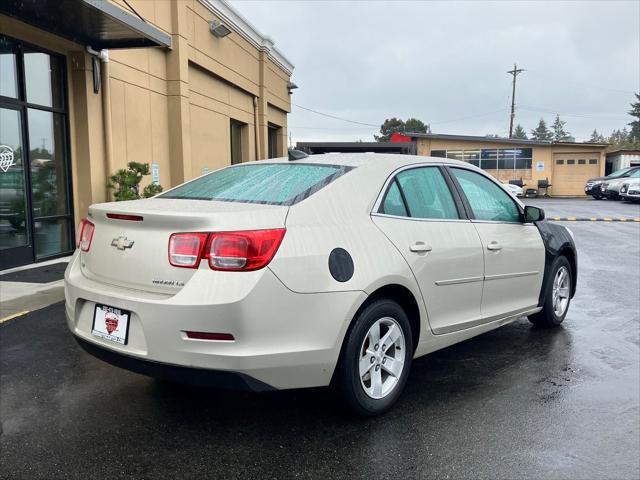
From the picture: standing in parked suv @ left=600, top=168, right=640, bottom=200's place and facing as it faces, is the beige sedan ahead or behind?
ahead

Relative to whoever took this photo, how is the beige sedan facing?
facing away from the viewer and to the right of the viewer

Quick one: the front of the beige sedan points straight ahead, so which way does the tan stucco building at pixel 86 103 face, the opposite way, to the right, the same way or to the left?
to the right

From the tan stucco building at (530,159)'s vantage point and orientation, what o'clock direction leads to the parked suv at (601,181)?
The parked suv is roughly at 11 o'clock from the tan stucco building.

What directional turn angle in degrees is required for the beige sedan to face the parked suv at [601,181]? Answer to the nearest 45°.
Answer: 0° — it already faces it

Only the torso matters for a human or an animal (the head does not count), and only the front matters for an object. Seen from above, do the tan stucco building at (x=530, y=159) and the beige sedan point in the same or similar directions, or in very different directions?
very different directions

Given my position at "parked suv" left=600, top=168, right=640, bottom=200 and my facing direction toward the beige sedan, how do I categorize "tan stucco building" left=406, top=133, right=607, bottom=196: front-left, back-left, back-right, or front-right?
back-right

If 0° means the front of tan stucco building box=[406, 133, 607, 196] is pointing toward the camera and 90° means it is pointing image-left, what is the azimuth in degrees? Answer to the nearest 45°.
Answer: approximately 0°

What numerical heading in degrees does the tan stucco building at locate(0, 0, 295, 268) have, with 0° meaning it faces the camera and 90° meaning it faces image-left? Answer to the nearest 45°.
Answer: approximately 315°

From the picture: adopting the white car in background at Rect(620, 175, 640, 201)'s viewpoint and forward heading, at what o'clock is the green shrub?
The green shrub is roughly at 11 o'clock from the white car in background.

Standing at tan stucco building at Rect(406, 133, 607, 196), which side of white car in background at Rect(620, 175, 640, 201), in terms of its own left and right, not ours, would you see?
right

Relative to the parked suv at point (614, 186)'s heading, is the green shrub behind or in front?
in front

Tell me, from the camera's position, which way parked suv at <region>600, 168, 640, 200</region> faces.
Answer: facing the viewer and to the left of the viewer

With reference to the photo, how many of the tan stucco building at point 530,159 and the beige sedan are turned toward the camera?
1

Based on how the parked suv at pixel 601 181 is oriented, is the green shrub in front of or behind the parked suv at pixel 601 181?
in front

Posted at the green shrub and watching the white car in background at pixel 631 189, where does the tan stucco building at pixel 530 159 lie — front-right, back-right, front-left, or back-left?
front-left
